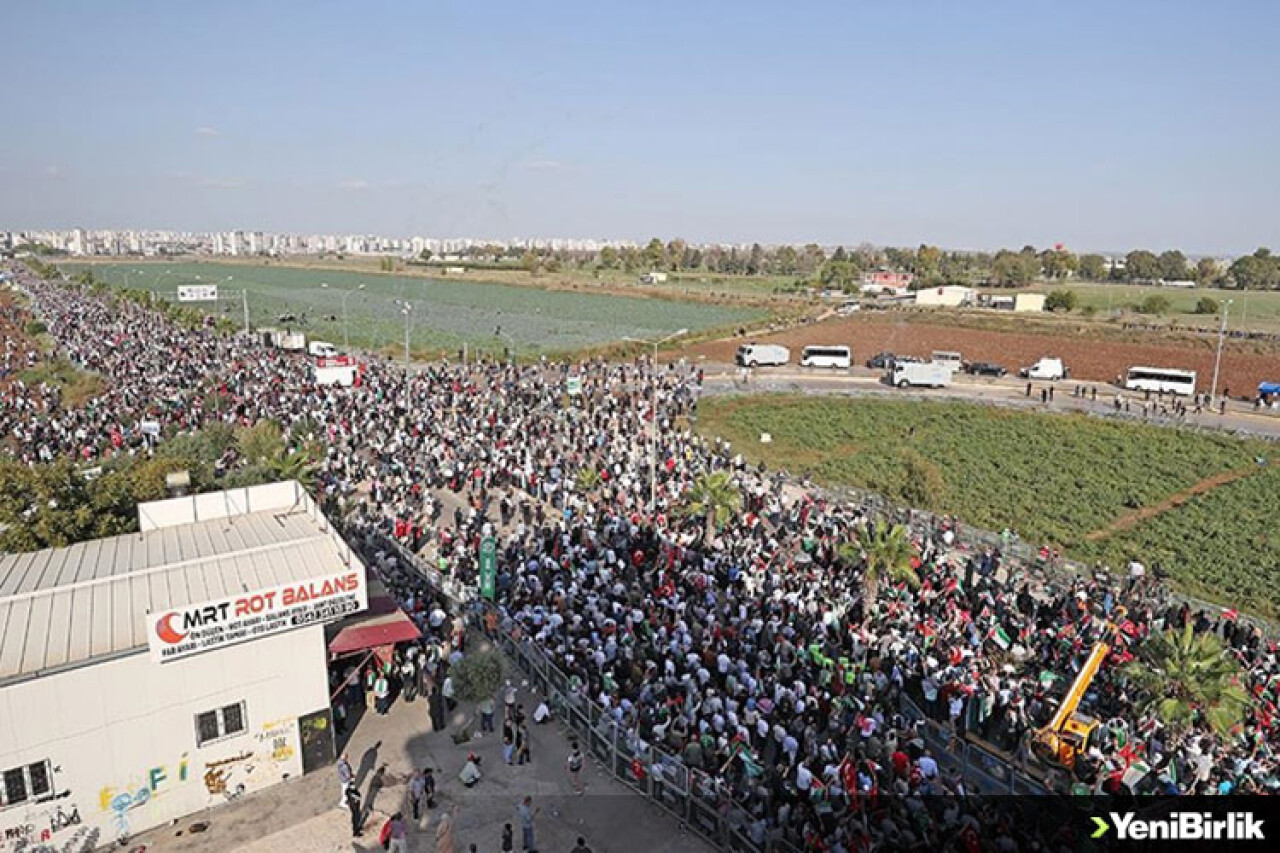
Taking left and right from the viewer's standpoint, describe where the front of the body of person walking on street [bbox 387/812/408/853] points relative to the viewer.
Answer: facing away from the viewer

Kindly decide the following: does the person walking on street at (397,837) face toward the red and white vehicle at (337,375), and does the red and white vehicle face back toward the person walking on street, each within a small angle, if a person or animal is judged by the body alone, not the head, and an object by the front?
no

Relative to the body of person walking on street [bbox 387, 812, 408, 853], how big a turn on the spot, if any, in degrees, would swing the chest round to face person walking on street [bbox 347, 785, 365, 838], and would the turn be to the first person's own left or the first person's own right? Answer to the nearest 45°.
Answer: approximately 45° to the first person's own left

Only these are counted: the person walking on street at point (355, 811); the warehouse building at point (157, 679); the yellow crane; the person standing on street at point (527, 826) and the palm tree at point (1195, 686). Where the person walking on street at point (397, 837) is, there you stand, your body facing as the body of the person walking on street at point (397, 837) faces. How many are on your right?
3

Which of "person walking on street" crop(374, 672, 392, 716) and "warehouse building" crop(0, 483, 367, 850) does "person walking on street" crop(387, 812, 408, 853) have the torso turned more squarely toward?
the person walking on street
